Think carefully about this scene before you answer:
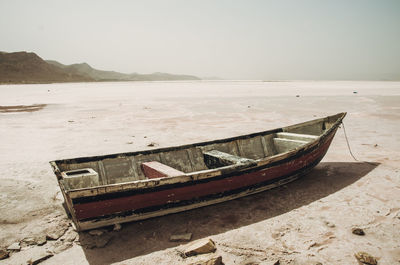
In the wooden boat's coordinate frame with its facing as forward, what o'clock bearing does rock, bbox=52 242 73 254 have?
The rock is roughly at 6 o'clock from the wooden boat.

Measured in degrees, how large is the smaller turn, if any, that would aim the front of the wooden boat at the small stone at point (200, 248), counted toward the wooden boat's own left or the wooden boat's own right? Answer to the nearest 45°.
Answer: approximately 135° to the wooden boat's own right

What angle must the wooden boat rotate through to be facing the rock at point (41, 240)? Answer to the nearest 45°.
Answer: approximately 180°

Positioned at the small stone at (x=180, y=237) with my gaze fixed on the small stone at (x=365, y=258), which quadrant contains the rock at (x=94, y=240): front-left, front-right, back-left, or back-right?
back-right

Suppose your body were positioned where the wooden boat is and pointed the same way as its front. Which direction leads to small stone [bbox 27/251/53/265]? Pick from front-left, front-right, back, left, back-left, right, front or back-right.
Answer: back

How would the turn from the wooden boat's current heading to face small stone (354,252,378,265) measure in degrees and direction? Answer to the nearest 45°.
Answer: approximately 90° to its right

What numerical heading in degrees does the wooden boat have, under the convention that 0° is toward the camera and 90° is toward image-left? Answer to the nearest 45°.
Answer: approximately 225°

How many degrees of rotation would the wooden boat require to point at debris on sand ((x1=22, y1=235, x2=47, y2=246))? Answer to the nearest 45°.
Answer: approximately 180°

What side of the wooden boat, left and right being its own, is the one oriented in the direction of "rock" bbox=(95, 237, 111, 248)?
back

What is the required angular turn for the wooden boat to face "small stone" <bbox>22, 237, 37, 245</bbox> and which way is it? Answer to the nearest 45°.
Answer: approximately 180°

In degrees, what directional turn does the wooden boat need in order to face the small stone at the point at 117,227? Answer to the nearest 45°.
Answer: approximately 180°
